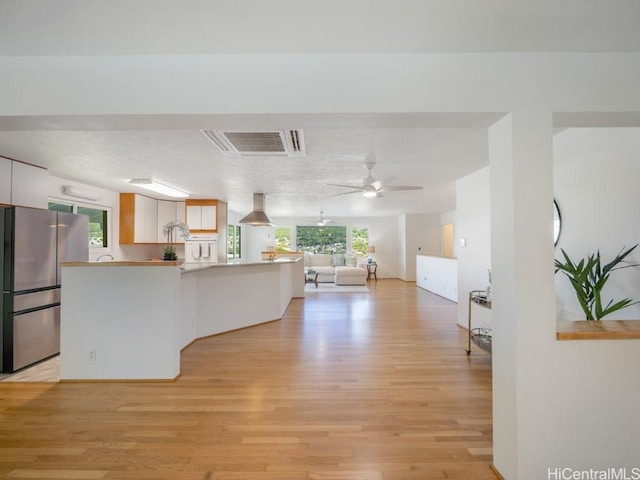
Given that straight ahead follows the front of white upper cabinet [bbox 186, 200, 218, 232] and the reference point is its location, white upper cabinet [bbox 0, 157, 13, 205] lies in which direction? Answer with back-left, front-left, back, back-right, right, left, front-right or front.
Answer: front-right

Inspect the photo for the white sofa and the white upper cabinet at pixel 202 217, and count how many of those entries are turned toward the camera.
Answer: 2

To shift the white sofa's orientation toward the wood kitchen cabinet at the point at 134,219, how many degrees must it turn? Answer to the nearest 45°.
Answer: approximately 45° to its right

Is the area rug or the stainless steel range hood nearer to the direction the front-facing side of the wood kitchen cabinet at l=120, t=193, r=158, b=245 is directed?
the stainless steel range hood

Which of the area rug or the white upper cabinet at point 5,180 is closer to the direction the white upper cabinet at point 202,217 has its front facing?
the white upper cabinet

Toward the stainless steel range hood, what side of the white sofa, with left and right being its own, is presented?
front

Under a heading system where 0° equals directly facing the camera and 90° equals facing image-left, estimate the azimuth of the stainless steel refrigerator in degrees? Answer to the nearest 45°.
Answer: approximately 315°

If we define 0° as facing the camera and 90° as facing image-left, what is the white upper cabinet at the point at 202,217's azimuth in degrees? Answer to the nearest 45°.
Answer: approximately 0°

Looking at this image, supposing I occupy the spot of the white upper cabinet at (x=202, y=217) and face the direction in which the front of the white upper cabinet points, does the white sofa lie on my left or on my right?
on my left

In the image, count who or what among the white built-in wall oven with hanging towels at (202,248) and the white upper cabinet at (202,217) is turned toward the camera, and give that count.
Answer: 2

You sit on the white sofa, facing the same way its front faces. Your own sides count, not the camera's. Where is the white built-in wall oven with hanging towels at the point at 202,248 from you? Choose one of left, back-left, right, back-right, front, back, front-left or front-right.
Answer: front-right

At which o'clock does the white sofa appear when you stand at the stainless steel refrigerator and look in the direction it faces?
The white sofa is roughly at 10 o'clock from the stainless steel refrigerator.

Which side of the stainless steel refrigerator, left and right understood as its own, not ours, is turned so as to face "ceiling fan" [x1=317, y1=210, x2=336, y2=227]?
left
